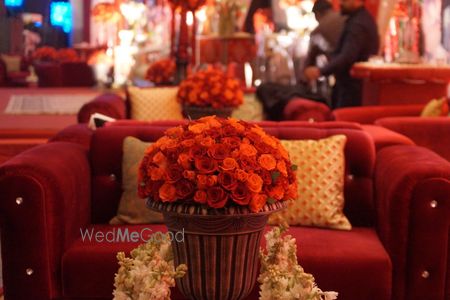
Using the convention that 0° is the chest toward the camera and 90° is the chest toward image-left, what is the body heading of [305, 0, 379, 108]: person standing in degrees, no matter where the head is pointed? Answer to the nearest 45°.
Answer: approximately 90°

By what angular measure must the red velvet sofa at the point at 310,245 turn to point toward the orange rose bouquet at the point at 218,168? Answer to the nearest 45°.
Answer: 0° — it already faces it

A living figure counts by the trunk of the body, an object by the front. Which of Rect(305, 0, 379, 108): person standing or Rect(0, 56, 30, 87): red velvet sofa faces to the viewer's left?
the person standing

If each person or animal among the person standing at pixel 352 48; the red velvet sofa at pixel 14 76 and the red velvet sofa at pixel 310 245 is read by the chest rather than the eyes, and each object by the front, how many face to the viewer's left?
1

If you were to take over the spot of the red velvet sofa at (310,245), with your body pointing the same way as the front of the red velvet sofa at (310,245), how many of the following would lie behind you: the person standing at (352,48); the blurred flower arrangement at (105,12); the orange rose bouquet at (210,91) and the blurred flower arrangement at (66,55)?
4

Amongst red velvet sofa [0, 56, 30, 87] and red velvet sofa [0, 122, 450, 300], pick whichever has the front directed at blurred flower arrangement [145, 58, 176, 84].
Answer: red velvet sofa [0, 56, 30, 87]

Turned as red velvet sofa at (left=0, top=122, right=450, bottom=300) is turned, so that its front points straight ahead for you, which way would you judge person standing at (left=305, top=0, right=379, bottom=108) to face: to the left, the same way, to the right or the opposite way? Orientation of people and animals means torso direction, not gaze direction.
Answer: to the right

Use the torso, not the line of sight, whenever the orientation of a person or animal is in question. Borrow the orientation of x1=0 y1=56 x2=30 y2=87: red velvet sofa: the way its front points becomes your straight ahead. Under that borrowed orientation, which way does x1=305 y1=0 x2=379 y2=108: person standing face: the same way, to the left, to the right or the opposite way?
to the right

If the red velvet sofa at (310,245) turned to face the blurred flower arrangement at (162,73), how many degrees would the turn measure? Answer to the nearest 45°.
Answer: approximately 180°

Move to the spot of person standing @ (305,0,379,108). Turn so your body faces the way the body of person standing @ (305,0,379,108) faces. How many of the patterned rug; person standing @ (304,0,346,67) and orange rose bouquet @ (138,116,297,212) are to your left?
1

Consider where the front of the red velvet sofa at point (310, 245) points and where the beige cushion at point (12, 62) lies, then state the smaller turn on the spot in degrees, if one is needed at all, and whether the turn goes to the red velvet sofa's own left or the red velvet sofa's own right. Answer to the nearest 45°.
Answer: approximately 180°
